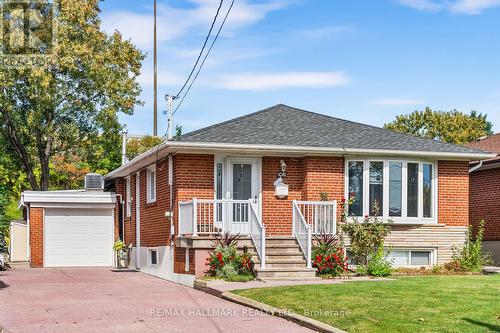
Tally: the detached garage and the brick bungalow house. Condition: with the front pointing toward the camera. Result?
2

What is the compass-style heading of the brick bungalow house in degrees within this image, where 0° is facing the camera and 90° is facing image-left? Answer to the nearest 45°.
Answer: approximately 0°

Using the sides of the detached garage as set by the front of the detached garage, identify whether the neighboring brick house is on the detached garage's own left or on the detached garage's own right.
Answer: on the detached garage's own left

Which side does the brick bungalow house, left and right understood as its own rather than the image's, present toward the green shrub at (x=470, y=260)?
left

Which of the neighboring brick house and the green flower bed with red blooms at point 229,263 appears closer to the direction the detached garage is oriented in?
the green flower bed with red blooms

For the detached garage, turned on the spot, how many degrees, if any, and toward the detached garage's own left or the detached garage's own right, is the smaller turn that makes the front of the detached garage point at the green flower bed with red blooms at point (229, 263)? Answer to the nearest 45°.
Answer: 0° — it already faces it

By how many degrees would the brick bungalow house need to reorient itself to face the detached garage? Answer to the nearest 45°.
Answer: approximately 135° to its right

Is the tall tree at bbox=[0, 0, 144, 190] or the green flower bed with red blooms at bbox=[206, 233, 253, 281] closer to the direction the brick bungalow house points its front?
the green flower bed with red blooms
